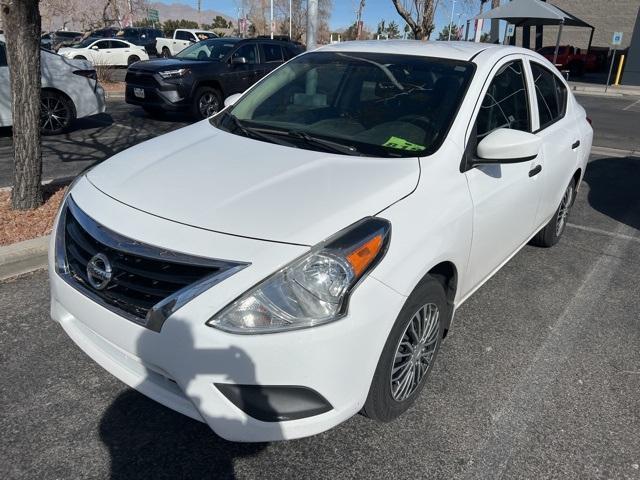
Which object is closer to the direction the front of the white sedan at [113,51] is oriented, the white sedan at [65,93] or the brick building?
the white sedan at [65,93]

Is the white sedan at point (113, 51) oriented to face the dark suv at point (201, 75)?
no

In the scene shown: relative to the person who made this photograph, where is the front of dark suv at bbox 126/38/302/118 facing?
facing the viewer and to the left of the viewer

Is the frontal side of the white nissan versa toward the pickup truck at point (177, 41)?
no

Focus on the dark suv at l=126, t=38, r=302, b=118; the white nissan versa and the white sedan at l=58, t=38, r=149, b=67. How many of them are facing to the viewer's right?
0

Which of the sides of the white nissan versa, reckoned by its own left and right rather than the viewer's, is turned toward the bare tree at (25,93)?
right

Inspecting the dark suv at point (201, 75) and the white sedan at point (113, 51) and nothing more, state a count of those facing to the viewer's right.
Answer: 0

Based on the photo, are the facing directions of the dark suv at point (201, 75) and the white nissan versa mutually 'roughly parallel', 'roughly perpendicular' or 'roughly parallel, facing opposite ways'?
roughly parallel

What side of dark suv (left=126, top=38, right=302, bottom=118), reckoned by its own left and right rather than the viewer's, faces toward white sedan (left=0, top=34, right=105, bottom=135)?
front

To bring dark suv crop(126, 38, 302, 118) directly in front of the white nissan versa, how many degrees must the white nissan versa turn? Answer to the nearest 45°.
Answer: approximately 135° to its right

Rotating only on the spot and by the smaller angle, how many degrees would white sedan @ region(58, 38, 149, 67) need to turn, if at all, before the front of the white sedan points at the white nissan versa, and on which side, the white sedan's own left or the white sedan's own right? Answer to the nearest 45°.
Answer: approximately 90° to the white sedan's own left

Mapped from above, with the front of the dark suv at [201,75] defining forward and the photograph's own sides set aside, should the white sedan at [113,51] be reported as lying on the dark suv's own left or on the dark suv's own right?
on the dark suv's own right

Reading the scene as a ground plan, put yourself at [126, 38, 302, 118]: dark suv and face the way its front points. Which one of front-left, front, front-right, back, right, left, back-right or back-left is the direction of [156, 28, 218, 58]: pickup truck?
back-right

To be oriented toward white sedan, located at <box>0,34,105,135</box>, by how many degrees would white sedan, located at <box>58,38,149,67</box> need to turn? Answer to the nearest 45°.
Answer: approximately 90° to its left

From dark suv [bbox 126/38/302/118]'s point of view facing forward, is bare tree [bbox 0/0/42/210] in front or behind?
in front

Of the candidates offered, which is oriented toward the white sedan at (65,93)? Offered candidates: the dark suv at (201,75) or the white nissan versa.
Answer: the dark suv

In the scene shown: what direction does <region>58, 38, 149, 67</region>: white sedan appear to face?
to the viewer's left

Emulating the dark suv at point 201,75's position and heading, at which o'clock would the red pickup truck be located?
The red pickup truck is roughly at 6 o'clock from the dark suv.
